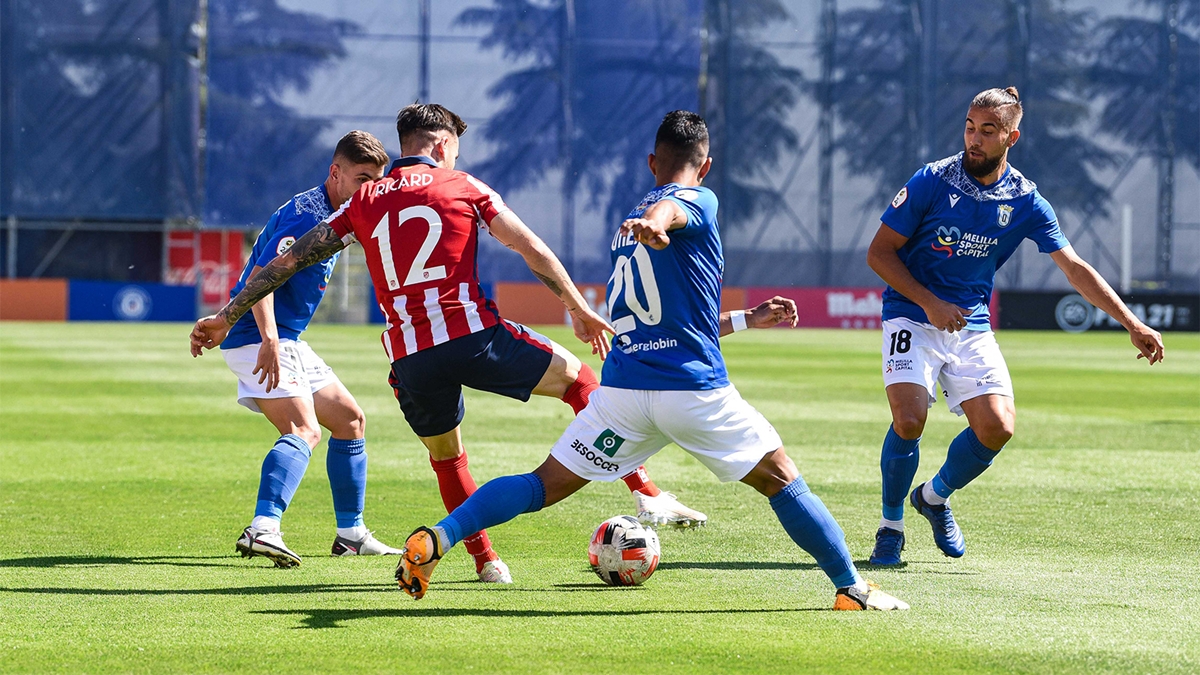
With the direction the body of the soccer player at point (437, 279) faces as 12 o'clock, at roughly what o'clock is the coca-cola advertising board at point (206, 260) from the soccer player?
The coca-cola advertising board is roughly at 10 o'clock from the soccer player.

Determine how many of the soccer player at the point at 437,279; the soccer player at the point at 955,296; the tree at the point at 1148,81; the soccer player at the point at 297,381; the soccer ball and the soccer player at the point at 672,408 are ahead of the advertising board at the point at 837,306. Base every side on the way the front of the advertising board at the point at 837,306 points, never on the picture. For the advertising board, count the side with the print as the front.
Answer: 5

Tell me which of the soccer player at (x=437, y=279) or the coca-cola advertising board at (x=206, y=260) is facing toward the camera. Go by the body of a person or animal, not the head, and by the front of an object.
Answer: the coca-cola advertising board

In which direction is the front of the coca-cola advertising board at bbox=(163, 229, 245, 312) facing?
toward the camera

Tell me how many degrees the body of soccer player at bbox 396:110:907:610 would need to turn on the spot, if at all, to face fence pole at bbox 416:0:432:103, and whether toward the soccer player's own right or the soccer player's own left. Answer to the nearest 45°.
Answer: approximately 45° to the soccer player's own left

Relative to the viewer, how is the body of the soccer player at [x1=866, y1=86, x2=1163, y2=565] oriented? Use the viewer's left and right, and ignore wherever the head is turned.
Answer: facing the viewer

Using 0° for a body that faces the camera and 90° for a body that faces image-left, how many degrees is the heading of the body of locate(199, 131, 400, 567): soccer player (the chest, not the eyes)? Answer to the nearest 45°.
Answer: approximately 315°

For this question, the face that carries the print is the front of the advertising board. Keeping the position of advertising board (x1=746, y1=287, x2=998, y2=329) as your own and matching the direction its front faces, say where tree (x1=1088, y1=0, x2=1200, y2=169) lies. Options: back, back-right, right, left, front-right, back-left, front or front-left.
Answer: back-left

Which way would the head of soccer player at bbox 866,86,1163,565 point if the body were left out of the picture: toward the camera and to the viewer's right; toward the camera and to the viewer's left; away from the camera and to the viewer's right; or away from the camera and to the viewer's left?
toward the camera and to the viewer's left

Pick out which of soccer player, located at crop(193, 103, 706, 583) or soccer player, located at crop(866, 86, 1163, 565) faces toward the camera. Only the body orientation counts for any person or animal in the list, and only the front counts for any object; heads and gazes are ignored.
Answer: soccer player, located at crop(866, 86, 1163, 565)

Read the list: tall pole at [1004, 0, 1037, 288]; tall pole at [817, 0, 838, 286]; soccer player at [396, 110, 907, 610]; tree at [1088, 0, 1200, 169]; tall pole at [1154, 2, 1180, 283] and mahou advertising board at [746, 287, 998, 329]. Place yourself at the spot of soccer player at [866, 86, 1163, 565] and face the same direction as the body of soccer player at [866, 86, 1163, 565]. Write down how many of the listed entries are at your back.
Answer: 5

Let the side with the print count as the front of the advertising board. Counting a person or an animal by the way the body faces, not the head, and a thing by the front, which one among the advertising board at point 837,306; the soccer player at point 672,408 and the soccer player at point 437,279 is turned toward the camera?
the advertising board

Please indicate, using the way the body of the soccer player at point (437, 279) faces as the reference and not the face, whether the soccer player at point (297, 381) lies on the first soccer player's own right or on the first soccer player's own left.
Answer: on the first soccer player's own left

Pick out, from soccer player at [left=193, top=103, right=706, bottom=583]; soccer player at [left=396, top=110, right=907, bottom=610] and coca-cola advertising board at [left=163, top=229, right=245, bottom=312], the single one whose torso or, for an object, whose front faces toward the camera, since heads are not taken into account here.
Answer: the coca-cola advertising board

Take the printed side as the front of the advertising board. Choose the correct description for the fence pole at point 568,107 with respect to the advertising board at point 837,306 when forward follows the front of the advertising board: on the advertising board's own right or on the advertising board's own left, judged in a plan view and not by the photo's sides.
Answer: on the advertising board's own right

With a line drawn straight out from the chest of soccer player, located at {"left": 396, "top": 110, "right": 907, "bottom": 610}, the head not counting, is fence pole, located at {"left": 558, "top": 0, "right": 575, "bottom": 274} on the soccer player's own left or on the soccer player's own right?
on the soccer player's own left

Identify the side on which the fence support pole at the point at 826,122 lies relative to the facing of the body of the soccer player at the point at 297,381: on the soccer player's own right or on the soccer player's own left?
on the soccer player's own left

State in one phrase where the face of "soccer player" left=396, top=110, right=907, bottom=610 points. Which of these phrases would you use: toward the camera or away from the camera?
away from the camera

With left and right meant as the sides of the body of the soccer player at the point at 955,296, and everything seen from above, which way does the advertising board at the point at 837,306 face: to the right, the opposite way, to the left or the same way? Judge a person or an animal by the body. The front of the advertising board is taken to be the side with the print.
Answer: the same way
